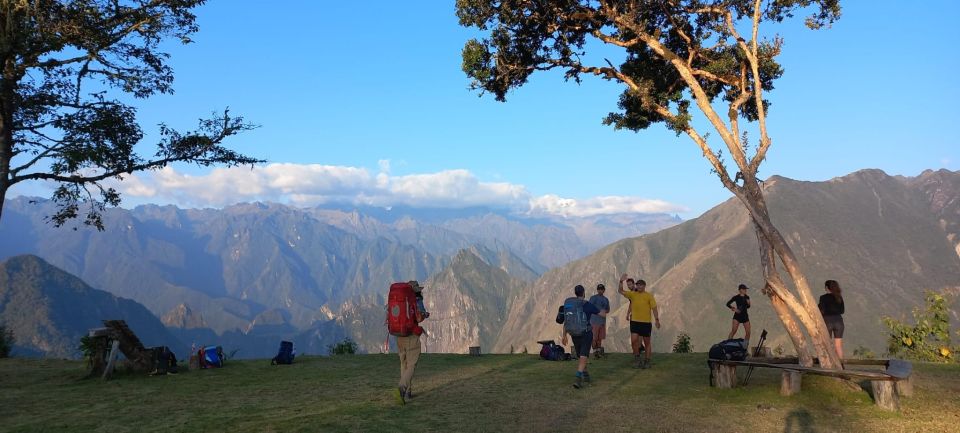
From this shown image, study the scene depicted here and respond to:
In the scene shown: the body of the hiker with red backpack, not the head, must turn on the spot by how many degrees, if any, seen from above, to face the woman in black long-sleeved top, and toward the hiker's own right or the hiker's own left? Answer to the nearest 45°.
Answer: approximately 45° to the hiker's own right

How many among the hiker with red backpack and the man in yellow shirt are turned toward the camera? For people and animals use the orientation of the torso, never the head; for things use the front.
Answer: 1

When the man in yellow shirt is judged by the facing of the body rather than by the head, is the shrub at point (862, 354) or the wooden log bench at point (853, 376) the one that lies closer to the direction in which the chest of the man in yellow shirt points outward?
the wooden log bench

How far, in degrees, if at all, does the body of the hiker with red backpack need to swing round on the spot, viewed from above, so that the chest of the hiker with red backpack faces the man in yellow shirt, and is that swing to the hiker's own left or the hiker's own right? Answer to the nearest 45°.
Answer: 0° — they already face them

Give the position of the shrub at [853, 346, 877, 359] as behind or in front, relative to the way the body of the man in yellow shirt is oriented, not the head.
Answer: behind

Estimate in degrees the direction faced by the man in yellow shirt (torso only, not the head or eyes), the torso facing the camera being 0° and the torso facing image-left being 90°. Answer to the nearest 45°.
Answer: approximately 0°

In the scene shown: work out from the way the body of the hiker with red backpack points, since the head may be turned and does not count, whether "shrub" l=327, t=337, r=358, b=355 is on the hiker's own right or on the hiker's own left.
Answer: on the hiker's own left

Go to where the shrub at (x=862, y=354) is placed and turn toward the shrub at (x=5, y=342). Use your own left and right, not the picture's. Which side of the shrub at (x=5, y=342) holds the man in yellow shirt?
left

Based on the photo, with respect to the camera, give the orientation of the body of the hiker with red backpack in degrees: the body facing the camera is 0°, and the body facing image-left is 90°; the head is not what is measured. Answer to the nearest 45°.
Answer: approximately 225°
